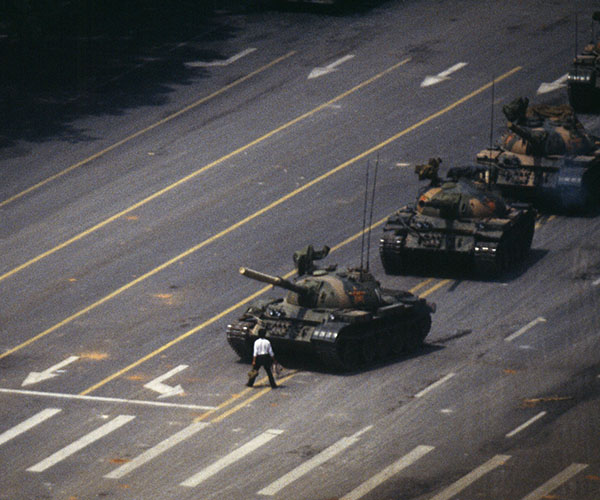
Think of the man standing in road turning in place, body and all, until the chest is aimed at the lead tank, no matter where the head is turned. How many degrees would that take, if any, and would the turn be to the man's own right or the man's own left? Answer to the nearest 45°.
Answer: approximately 45° to the man's own right

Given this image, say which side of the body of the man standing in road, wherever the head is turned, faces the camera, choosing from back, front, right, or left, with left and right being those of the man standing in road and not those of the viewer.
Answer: back
